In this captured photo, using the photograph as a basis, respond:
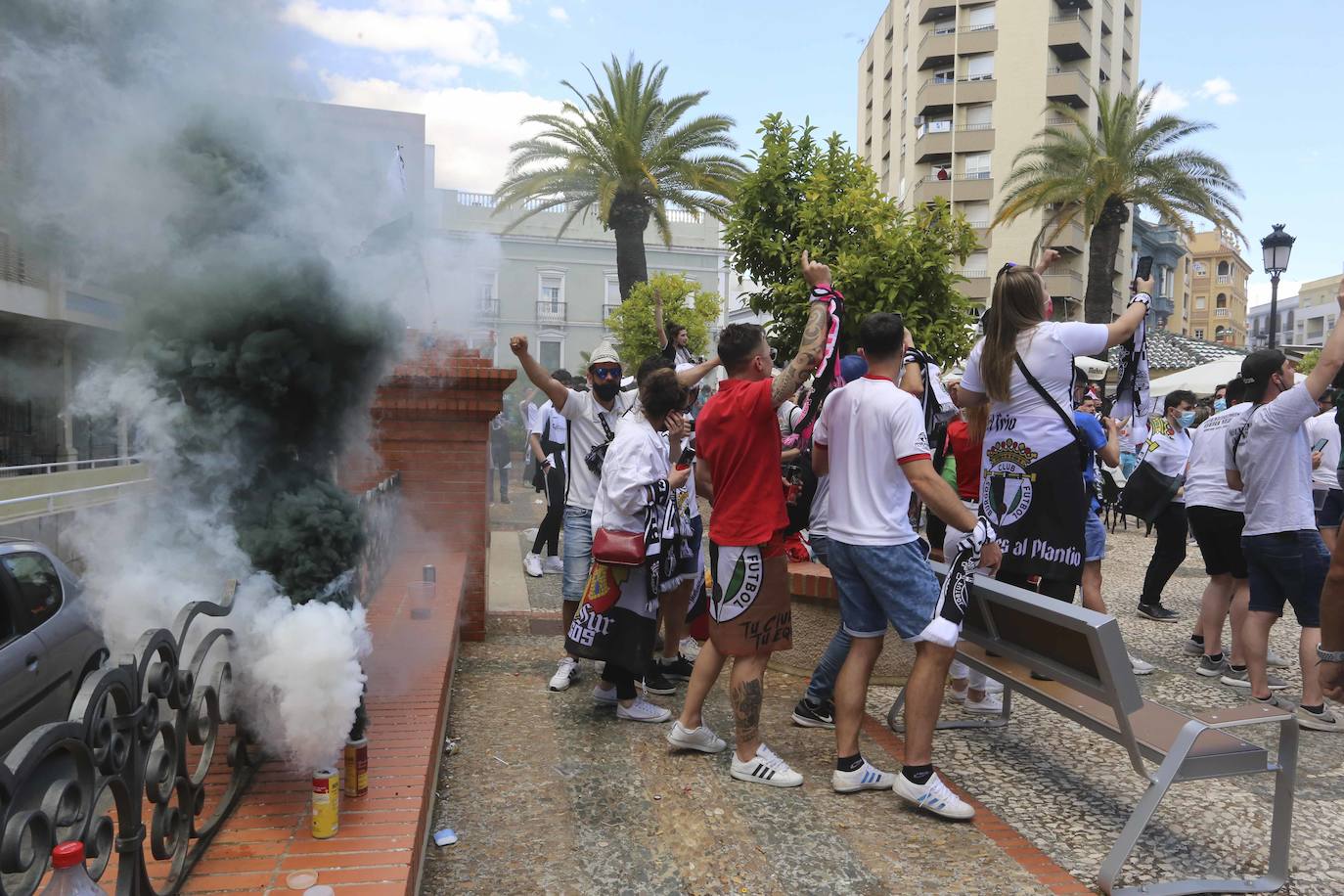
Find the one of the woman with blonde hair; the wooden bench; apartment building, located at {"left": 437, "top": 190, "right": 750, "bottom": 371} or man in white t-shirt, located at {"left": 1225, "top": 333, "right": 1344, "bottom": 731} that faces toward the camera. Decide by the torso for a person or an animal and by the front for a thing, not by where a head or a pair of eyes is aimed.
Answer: the apartment building

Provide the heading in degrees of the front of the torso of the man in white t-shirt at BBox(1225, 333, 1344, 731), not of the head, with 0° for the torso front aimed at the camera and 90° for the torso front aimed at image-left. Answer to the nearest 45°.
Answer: approximately 225°

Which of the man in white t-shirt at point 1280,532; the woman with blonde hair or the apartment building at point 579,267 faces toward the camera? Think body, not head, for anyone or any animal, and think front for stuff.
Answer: the apartment building

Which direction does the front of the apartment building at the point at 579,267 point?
toward the camera

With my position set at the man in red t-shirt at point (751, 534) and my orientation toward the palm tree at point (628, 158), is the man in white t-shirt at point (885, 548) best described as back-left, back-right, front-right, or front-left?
back-right

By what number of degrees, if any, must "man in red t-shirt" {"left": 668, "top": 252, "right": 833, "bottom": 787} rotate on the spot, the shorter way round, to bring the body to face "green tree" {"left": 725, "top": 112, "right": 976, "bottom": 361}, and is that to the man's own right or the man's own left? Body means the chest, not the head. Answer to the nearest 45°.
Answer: approximately 45° to the man's own left

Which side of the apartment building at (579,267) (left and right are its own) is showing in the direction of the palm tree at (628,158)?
front

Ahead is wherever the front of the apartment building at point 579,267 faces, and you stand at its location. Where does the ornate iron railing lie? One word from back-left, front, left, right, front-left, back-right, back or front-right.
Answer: front

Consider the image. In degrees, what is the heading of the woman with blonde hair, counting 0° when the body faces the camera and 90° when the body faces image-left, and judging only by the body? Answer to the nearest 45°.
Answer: approximately 225°

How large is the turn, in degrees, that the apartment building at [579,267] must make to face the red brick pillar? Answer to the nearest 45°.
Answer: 0° — it already faces it
